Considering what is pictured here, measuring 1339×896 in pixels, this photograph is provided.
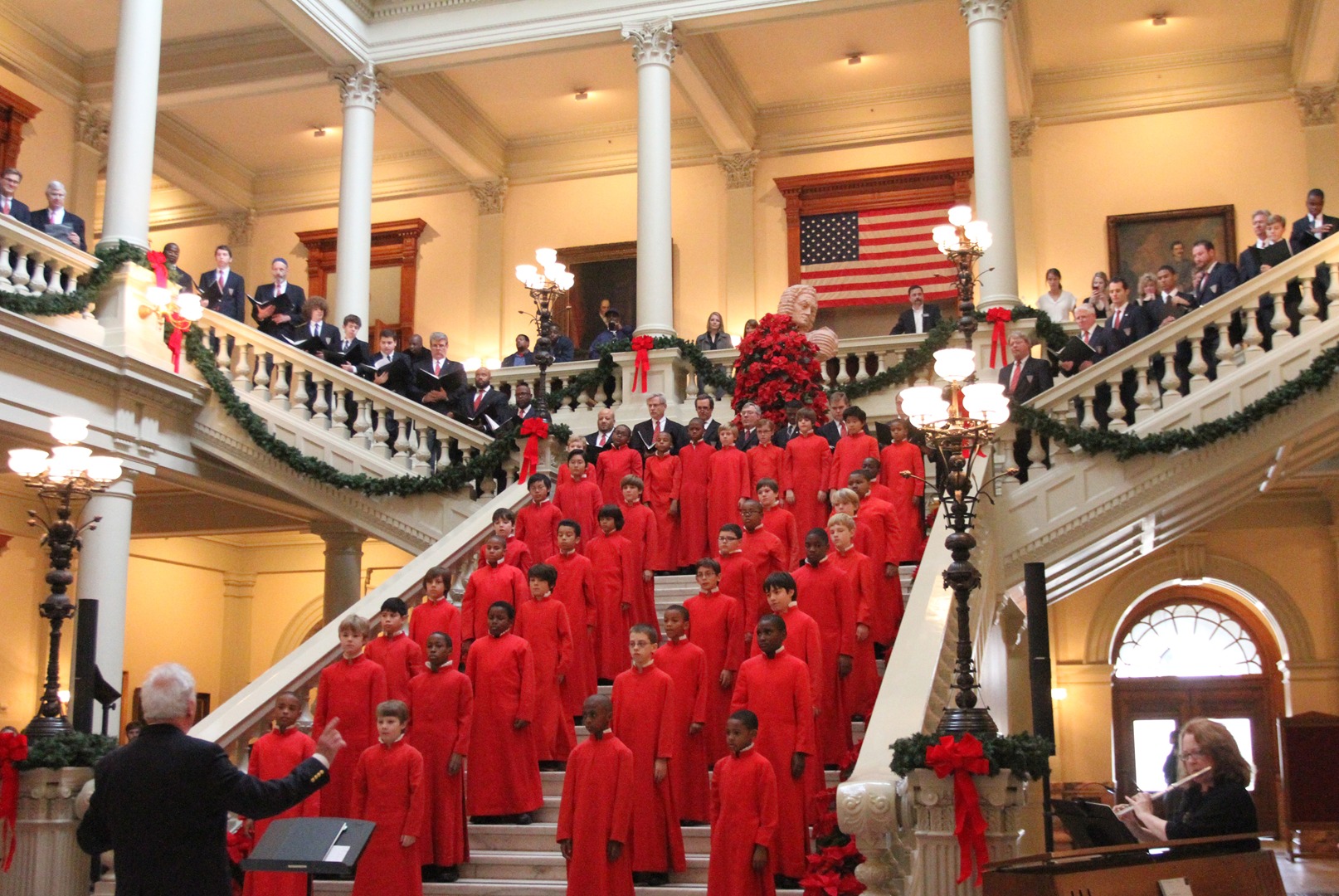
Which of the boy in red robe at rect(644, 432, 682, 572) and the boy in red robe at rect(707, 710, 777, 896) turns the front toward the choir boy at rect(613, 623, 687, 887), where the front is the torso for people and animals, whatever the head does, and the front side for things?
the boy in red robe at rect(644, 432, 682, 572)

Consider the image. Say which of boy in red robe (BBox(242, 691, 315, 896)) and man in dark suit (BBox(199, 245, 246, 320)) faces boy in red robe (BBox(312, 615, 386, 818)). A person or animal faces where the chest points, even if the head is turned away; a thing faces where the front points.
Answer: the man in dark suit

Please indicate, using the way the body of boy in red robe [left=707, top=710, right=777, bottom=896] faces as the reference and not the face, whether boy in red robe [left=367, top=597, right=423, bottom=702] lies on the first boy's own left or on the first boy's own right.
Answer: on the first boy's own right

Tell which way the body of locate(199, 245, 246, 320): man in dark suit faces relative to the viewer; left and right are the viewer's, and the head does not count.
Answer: facing the viewer

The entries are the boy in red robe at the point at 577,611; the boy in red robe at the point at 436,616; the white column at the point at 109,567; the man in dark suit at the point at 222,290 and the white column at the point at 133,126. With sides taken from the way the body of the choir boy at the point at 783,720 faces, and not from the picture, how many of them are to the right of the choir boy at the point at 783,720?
5

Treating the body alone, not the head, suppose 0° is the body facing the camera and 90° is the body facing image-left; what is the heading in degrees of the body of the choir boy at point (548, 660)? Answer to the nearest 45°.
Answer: approximately 45°

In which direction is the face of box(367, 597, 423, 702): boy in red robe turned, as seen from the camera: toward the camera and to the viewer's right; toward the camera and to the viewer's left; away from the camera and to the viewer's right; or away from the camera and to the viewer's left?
toward the camera and to the viewer's left

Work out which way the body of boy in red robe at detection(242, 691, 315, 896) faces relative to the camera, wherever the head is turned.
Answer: toward the camera

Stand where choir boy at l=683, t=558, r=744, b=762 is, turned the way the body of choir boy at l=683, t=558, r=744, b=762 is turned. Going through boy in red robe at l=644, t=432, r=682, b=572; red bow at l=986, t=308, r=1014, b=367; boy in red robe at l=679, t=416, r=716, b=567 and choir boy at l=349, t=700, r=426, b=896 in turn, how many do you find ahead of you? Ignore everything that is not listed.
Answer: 1

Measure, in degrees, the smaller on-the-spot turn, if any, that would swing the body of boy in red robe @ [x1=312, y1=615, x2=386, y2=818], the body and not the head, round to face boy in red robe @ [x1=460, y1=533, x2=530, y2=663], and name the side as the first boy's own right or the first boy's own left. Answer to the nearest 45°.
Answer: approximately 135° to the first boy's own left

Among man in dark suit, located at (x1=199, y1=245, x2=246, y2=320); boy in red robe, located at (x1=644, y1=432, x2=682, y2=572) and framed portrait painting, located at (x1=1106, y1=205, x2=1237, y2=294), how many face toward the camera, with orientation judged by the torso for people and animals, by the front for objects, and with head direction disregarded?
3

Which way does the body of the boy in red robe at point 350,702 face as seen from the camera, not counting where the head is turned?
toward the camera

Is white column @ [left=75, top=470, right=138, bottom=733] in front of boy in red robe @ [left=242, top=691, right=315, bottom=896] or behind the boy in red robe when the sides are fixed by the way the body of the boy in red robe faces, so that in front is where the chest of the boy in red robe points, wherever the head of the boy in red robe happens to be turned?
behind

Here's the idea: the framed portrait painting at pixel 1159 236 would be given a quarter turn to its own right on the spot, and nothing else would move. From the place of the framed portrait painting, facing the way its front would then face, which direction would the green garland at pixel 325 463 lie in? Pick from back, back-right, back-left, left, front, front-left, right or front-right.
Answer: front-left

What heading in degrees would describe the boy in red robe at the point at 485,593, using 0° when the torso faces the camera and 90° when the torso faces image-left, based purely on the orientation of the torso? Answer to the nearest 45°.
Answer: approximately 0°

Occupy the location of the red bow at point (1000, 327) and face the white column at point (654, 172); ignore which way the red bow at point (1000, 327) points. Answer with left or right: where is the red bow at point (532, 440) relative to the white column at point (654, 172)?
left

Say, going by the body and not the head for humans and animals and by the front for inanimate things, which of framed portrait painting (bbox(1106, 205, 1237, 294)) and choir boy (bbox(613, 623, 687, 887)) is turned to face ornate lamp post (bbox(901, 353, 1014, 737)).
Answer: the framed portrait painting

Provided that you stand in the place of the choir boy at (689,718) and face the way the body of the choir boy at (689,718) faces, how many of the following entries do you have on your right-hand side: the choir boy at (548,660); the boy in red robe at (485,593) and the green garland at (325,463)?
3
